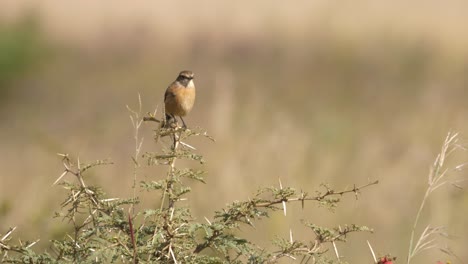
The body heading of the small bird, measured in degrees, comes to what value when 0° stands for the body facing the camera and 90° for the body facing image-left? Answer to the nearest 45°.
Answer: approximately 315°
